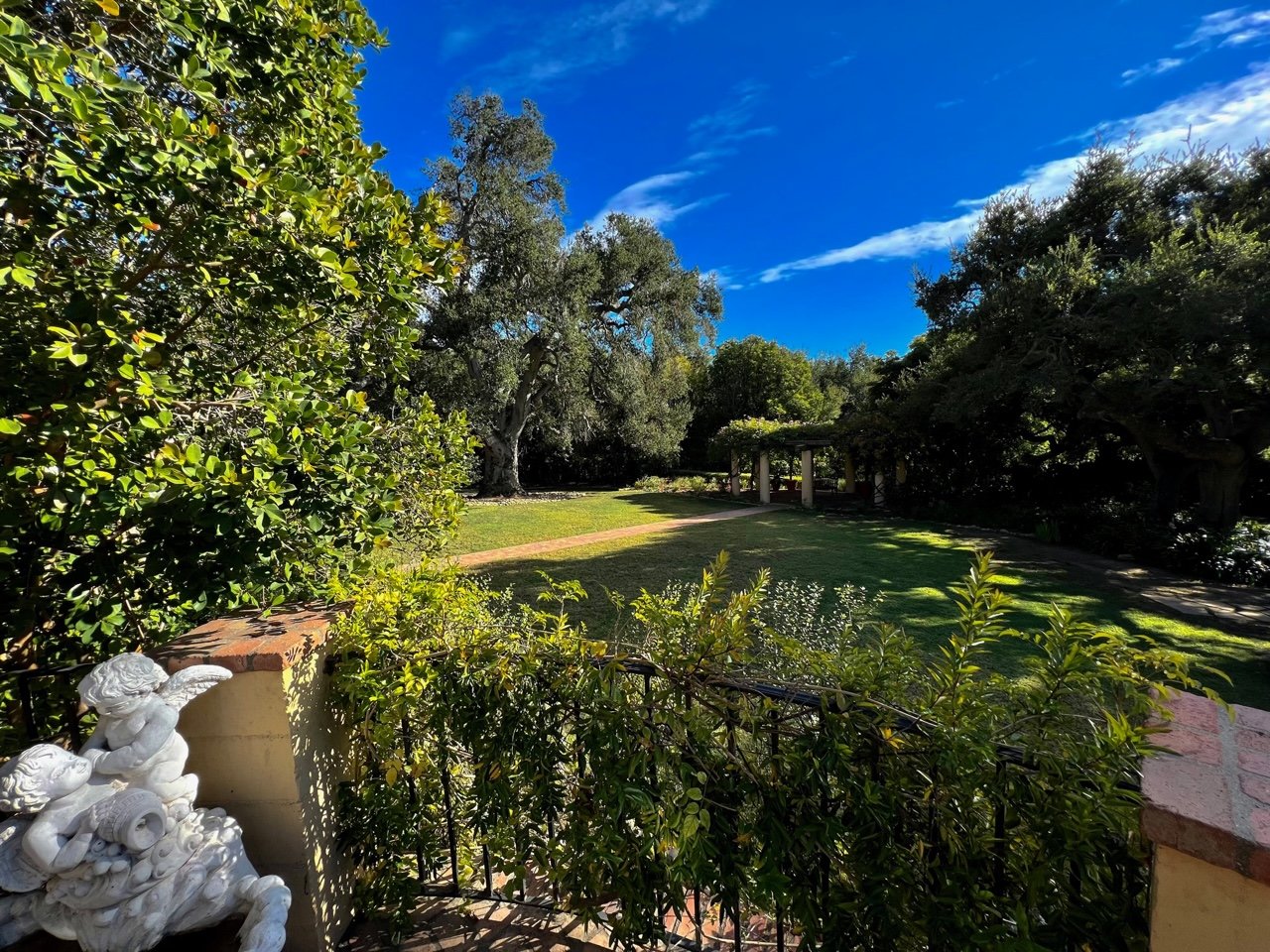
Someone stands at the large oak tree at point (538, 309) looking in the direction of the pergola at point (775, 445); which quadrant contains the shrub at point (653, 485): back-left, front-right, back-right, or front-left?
front-left

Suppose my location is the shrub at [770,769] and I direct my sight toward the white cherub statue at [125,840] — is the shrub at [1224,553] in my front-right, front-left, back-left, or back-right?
back-right

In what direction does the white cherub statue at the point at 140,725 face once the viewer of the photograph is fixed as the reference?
facing the viewer and to the left of the viewer

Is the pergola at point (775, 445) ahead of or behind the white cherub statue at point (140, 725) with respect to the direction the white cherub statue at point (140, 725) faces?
behind

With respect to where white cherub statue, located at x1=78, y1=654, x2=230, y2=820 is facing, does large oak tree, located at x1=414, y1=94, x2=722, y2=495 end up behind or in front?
behind

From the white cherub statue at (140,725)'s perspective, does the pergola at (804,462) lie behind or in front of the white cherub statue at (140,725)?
behind

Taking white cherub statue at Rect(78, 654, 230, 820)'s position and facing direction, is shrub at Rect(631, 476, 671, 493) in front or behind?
behind
